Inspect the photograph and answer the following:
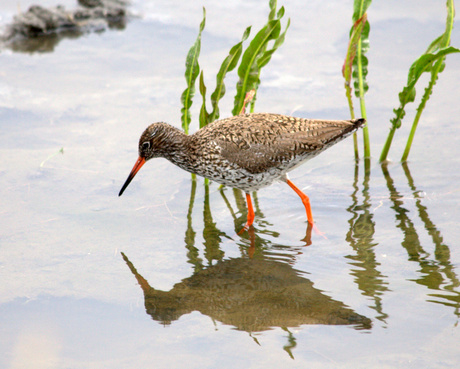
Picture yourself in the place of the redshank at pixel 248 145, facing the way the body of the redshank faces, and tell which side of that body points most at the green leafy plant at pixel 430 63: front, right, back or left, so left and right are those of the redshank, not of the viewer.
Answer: back

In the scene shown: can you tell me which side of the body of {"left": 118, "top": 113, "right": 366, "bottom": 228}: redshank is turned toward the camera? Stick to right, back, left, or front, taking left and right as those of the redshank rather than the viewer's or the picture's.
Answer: left

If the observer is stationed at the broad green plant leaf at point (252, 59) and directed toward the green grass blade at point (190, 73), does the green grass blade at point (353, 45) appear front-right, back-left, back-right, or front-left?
back-right

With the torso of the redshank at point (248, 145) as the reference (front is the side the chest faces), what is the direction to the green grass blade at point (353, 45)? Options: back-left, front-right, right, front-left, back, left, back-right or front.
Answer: back-right

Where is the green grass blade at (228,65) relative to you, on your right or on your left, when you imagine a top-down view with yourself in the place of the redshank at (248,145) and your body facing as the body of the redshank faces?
on your right

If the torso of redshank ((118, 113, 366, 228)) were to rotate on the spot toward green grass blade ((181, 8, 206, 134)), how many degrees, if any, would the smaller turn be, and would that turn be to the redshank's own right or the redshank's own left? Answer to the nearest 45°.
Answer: approximately 45° to the redshank's own right
